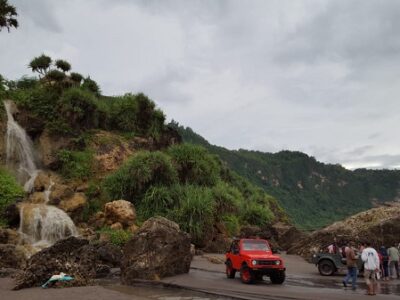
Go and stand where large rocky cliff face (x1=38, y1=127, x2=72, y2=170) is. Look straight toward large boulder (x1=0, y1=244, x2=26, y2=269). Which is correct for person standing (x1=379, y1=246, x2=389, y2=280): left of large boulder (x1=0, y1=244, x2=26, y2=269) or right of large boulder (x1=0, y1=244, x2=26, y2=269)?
left

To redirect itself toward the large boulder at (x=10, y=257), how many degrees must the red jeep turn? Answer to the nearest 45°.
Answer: approximately 135° to its right

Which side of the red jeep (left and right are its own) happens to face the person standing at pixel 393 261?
left

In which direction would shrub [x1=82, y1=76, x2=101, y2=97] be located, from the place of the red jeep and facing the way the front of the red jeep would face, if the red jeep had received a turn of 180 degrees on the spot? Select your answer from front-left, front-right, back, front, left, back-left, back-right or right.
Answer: front

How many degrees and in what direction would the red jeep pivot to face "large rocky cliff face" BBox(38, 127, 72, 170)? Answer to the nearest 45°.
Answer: approximately 180°

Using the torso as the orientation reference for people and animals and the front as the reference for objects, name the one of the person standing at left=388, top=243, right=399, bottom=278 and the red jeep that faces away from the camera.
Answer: the person standing

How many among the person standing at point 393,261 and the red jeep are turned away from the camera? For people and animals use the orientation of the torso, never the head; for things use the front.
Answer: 1

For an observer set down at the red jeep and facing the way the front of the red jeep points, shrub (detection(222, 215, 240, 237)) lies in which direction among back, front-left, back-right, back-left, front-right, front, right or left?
back-left

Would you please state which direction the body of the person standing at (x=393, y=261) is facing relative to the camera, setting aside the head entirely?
away from the camera

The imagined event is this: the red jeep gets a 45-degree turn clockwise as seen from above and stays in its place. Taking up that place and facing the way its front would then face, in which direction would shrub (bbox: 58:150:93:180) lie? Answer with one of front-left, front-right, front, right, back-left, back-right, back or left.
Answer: back-right

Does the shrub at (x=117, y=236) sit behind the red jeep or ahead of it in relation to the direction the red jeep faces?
behind
